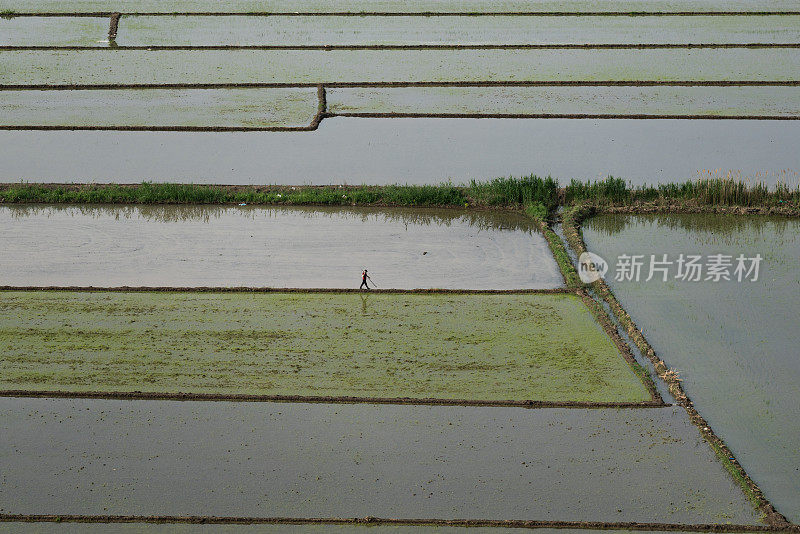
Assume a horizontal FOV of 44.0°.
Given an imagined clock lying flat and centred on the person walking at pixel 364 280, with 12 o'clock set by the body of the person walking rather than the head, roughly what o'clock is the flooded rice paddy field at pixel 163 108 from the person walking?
The flooded rice paddy field is roughly at 8 o'clock from the person walking.

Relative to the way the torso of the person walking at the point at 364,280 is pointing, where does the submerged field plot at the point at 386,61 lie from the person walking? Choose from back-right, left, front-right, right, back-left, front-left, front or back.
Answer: left

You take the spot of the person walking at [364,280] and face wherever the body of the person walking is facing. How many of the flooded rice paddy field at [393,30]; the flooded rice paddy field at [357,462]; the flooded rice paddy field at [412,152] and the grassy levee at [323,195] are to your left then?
3

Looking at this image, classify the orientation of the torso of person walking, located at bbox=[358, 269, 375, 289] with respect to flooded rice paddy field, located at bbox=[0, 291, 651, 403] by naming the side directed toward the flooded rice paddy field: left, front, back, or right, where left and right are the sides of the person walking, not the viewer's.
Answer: right

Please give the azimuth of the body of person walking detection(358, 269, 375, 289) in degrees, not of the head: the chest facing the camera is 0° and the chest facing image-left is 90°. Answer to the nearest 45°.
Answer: approximately 270°

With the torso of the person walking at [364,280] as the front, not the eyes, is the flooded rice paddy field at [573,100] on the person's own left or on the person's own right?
on the person's own left

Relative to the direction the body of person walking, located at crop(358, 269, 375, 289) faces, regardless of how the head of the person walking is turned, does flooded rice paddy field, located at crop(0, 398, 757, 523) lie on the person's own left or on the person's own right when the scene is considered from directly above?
on the person's own right

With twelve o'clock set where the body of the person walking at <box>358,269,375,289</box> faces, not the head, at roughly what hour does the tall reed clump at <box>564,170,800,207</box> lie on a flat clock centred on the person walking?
The tall reed clump is roughly at 11 o'clock from the person walking.

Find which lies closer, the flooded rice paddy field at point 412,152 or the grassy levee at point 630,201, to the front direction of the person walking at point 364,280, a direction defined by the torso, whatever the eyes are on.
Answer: the grassy levee

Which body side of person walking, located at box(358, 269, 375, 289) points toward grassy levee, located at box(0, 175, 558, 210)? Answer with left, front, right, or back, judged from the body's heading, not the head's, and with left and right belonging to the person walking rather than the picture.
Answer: left

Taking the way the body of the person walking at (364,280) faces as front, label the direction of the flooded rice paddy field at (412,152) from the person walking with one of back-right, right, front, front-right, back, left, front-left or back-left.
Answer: left
